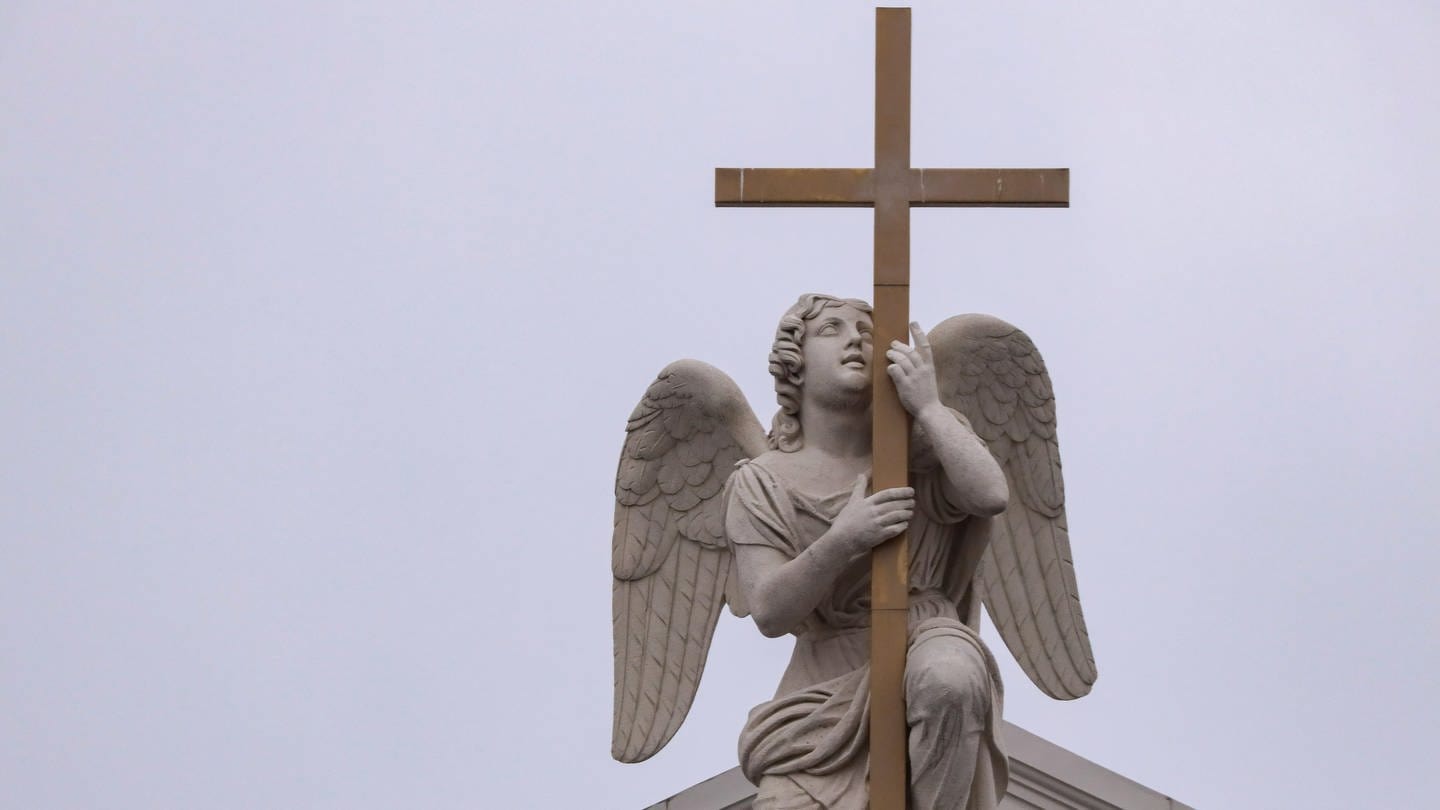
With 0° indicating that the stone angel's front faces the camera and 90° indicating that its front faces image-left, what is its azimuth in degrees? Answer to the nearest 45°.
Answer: approximately 0°
